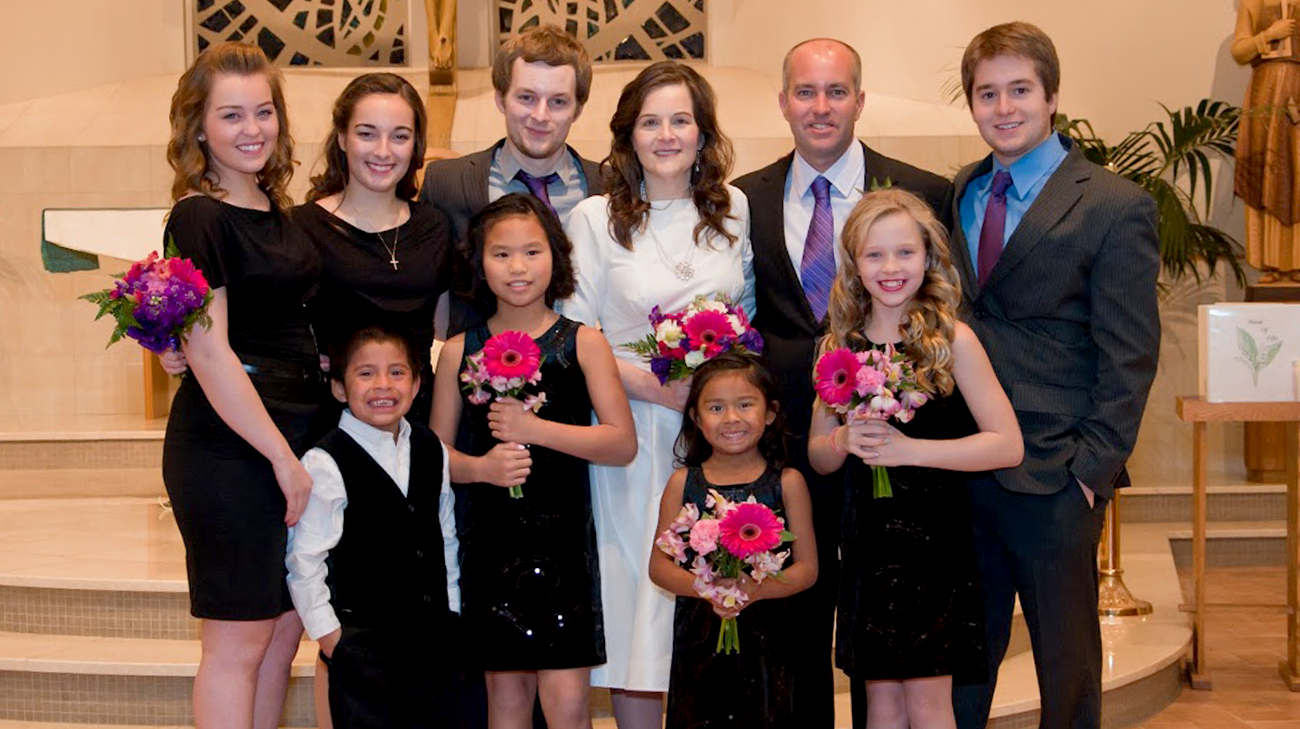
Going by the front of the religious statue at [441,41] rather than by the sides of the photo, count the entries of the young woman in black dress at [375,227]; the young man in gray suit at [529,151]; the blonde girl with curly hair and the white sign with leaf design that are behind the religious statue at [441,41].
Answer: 0

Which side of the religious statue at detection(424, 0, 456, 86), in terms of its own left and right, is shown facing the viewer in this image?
front

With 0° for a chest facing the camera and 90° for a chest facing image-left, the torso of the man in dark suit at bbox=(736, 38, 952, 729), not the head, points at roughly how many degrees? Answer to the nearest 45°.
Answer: approximately 0°

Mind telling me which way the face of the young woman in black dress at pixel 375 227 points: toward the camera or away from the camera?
toward the camera

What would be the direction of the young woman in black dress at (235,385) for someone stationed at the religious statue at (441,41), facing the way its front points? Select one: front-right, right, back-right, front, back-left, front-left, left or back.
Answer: front

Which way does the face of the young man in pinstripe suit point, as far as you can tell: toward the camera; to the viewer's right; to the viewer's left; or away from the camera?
toward the camera

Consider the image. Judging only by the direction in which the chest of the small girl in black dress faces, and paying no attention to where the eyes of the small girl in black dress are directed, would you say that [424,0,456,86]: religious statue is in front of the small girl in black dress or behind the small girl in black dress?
behind

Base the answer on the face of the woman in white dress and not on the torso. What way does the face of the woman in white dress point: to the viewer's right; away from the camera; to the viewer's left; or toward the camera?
toward the camera

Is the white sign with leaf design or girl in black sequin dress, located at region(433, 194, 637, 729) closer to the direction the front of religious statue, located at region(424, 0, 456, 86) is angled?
the girl in black sequin dress

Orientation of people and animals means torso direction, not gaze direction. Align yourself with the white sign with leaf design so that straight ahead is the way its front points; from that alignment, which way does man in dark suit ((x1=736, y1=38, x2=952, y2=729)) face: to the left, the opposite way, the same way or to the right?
the same way

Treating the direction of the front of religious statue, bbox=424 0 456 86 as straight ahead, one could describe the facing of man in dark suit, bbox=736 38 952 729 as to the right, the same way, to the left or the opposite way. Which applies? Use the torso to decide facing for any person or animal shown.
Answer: the same way

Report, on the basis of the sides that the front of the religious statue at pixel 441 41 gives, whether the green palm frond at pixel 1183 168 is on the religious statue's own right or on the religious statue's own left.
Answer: on the religious statue's own left

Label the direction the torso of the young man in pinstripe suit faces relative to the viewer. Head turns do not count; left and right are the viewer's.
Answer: facing the viewer and to the left of the viewer

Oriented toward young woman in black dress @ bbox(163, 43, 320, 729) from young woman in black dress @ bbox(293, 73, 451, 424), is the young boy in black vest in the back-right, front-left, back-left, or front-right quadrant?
front-left

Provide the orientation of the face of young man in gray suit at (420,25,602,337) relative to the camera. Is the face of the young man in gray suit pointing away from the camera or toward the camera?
toward the camera

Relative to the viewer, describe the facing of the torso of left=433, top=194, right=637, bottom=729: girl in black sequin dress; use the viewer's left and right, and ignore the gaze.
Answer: facing the viewer
